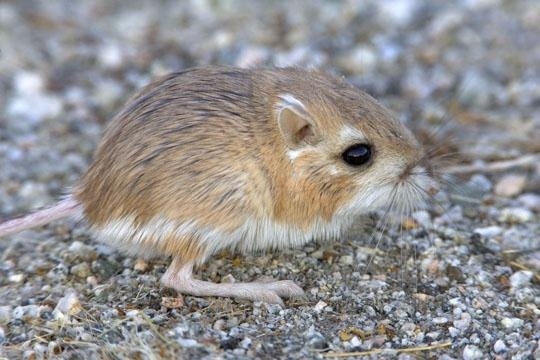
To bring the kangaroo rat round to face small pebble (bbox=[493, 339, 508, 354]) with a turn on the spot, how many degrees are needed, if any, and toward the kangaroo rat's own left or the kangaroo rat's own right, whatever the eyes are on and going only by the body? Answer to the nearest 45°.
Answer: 0° — it already faces it

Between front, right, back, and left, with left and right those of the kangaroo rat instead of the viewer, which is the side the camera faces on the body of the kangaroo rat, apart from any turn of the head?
right

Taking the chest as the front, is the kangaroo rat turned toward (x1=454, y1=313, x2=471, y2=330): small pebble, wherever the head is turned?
yes

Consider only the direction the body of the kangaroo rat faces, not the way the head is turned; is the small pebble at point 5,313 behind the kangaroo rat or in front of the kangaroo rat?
behind
